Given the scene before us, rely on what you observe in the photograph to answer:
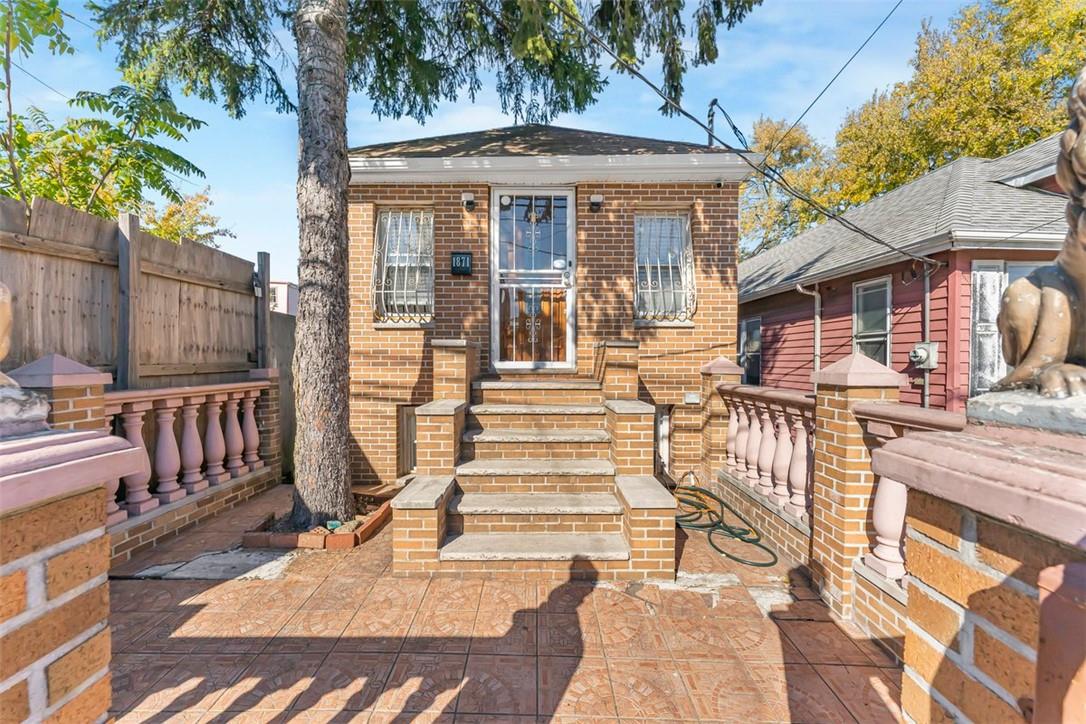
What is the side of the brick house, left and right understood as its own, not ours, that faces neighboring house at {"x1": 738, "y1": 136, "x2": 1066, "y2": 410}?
left

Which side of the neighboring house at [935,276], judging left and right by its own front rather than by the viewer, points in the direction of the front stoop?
right

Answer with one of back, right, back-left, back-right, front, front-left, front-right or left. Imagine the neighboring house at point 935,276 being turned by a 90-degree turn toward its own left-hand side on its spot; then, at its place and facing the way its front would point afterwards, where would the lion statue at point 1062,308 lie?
back-right

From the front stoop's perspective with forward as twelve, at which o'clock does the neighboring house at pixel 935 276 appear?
The neighboring house is roughly at 8 o'clock from the front stoop.

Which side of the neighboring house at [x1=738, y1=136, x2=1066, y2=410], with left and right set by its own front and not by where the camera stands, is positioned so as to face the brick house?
right

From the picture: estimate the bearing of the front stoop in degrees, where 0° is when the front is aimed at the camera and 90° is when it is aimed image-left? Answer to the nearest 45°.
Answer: approximately 0°

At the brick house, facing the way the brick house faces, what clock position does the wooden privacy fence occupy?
The wooden privacy fence is roughly at 2 o'clock from the brick house.

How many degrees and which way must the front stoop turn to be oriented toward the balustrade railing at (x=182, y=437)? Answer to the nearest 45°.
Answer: approximately 90° to its right

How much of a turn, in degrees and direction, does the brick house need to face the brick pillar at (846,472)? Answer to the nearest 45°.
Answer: approximately 45° to its left

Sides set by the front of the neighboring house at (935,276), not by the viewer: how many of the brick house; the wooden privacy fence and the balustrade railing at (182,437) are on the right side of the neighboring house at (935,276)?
3
